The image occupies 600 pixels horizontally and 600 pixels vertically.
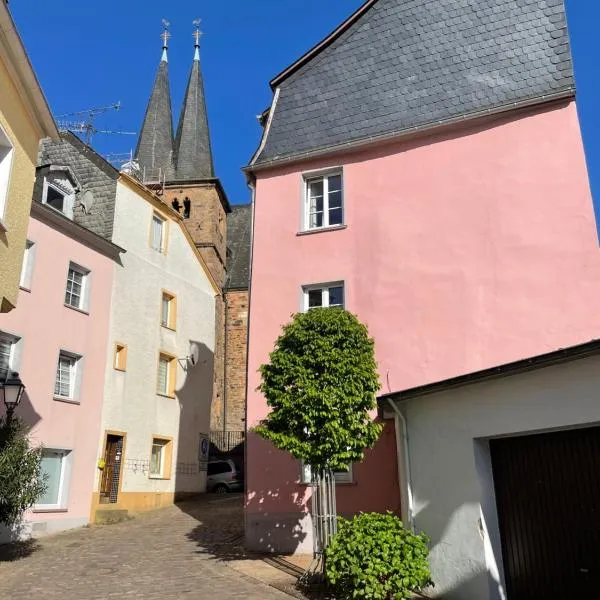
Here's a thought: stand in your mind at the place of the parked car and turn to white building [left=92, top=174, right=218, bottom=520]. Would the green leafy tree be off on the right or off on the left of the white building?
left

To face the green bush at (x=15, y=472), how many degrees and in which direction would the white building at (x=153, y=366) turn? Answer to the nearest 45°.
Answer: approximately 45° to its right

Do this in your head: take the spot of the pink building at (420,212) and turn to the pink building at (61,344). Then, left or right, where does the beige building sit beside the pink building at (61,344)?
left

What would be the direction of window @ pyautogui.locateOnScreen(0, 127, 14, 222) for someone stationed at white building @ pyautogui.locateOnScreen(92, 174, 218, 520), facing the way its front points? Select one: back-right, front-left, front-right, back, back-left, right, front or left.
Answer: front-right

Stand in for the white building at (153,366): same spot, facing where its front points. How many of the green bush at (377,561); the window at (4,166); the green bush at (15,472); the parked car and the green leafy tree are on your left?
1

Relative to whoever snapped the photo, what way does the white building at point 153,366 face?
facing the viewer and to the right of the viewer

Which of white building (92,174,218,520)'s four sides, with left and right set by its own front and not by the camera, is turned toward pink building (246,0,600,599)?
front

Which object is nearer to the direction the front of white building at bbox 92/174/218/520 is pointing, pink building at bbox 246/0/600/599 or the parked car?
the pink building

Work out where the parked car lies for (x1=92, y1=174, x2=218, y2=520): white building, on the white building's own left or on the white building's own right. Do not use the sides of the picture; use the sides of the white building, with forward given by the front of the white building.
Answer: on the white building's own left

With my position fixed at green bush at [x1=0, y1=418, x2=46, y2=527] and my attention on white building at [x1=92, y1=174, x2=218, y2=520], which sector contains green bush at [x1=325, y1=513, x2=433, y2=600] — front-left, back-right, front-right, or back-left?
back-right

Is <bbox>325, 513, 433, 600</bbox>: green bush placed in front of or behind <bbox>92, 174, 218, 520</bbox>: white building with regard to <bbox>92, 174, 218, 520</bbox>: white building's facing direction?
in front

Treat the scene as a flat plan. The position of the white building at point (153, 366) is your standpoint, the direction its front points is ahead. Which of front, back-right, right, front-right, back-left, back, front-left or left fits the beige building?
front-right

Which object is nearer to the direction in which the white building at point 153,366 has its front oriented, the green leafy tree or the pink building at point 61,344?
the green leafy tree

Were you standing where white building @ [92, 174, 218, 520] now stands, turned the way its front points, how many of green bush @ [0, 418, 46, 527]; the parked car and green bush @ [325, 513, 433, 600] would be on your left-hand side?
1
